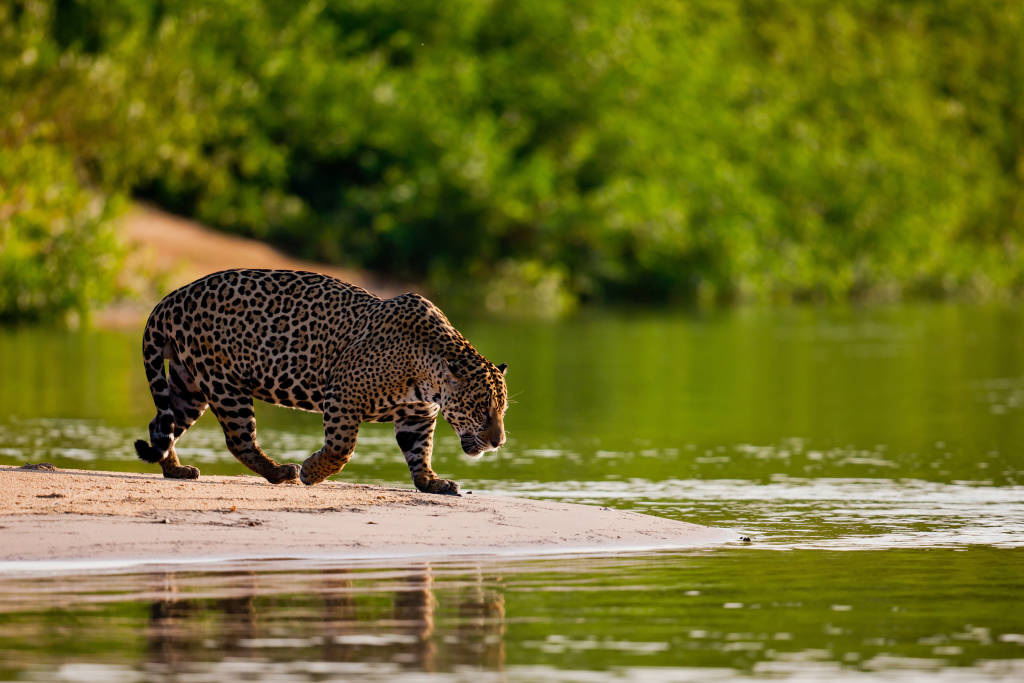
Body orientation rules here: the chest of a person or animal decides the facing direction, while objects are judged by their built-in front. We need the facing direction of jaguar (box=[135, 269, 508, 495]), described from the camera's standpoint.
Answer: facing to the right of the viewer
